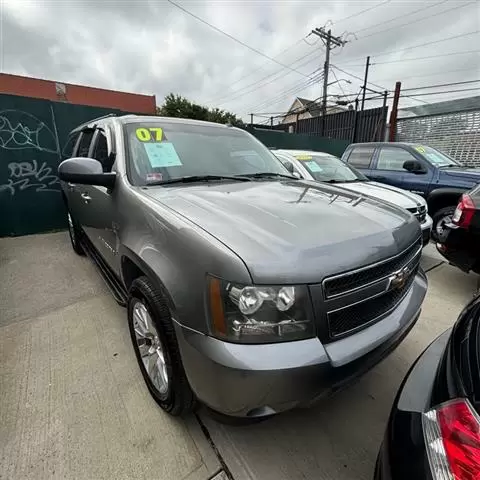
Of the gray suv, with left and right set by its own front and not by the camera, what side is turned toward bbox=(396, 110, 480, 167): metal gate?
left

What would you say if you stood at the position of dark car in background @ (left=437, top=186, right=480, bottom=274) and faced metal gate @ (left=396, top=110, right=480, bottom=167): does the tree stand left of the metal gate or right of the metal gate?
left

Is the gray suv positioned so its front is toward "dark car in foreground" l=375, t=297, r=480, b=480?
yes

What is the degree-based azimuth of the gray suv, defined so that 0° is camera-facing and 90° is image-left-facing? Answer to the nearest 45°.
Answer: approximately 315°

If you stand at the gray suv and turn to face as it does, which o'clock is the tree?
The tree is roughly at 7 o'clock from the gray suv.

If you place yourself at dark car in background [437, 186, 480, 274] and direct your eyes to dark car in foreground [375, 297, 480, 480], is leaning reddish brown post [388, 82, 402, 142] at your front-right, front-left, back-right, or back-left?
back-right

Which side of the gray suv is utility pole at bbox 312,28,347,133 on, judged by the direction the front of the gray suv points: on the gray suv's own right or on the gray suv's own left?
on the gray suv's own left

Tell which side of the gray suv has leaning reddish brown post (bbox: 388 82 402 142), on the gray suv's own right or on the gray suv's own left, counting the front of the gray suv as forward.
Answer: on the gray suv's own left

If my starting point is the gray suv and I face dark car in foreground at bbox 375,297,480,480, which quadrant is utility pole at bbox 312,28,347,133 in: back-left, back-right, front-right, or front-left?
back-left

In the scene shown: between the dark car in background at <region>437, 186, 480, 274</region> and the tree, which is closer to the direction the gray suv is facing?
the dark car in background

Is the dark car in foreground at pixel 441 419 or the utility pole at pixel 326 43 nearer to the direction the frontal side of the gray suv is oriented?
the dark car in foreground
